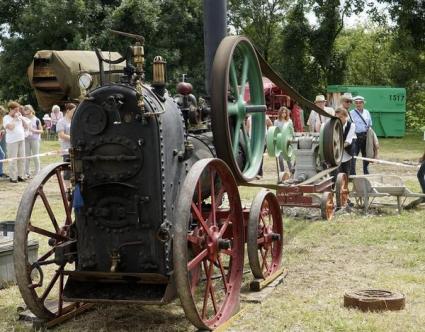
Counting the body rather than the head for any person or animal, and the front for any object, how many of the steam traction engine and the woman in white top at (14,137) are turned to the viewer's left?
0

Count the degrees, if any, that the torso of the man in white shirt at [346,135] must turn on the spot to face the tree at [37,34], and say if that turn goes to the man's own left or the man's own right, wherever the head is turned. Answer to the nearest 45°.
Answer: approximately 90° to the man's own right

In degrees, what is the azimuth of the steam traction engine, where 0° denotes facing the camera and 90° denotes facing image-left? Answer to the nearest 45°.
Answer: approximately 225°

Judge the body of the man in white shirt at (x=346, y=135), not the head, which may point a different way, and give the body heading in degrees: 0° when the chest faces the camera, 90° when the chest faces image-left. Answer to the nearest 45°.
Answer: approximately 45°

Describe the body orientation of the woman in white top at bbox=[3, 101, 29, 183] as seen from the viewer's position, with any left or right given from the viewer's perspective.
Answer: facing the viewer and to the right of the viewer

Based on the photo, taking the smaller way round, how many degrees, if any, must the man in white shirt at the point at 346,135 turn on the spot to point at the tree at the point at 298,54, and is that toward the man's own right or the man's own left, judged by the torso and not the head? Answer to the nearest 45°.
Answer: approximately 135° to the man's own right

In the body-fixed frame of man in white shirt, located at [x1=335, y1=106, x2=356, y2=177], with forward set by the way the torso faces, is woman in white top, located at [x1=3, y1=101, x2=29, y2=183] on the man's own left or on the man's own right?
on the man's own right

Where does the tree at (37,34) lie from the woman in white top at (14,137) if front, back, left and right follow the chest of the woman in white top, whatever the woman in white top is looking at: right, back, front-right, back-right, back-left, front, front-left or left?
back-left

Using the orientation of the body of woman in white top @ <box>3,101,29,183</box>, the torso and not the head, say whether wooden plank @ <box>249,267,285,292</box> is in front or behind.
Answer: in front

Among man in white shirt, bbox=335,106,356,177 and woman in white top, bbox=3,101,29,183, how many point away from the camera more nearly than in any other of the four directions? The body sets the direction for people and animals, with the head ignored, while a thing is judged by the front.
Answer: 0
